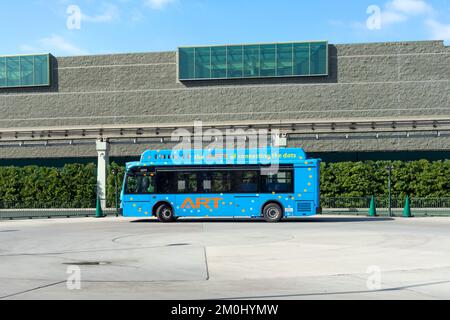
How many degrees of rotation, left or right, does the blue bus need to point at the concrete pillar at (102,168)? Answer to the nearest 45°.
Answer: approximately 45° to its right

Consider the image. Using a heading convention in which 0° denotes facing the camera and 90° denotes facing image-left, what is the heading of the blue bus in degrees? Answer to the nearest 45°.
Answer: approximately 90°

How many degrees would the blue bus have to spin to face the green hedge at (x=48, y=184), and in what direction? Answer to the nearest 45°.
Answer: approximately 45° to its right

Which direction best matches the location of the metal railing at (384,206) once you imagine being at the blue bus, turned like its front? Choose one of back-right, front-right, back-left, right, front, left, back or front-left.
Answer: back-right

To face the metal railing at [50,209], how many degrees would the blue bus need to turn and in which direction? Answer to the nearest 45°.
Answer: approximately 45° to its right

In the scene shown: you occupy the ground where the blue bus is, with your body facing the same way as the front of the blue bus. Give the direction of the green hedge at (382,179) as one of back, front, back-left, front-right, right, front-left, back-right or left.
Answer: back-right
